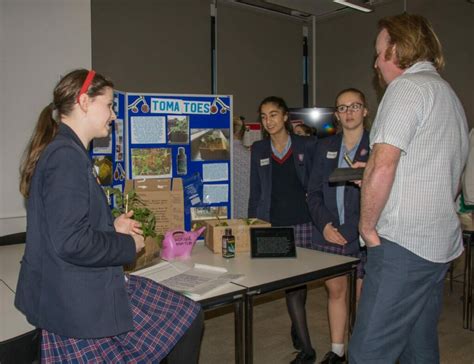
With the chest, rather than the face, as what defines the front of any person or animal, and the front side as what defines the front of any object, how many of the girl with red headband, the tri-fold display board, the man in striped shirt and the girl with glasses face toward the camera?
2

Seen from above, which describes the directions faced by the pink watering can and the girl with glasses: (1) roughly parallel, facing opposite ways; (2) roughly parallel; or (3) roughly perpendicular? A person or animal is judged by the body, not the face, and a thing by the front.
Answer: roughly perpendicular

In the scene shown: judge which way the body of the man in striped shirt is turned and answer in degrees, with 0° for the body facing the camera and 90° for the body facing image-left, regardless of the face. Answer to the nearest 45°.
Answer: approximately 135°

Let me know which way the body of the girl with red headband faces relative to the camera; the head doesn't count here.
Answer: to the viewer's right

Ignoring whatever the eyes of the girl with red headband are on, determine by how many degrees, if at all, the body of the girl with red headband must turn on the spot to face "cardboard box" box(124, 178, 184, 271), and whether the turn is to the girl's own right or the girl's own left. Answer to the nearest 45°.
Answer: approximately 90° to the girl's own left

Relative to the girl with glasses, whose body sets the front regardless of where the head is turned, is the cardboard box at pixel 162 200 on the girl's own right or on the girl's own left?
on the girl's own right

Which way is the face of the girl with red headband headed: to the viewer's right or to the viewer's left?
to the viewer's right

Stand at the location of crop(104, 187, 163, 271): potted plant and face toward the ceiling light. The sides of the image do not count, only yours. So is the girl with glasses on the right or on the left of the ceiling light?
right

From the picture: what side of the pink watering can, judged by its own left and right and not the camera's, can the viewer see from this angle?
right

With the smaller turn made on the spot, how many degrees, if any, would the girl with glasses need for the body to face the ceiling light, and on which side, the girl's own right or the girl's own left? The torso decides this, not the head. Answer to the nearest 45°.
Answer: approximately 180°
